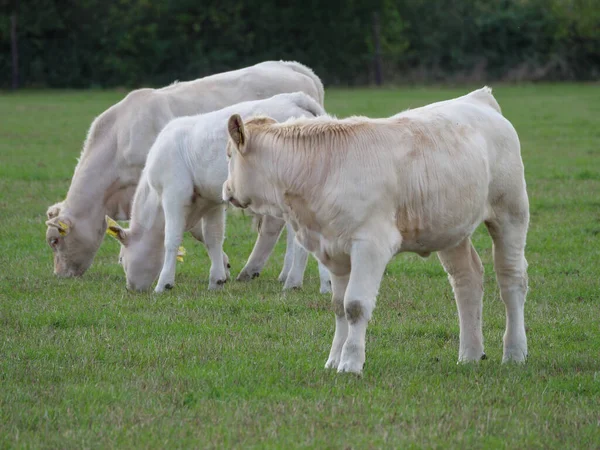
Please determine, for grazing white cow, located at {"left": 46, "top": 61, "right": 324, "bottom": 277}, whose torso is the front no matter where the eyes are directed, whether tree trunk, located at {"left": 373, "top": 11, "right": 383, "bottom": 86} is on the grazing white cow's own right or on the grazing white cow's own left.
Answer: on the grazing white cow's own right

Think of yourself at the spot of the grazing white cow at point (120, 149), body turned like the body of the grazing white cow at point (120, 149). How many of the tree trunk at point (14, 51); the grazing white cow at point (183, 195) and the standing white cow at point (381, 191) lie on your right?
1

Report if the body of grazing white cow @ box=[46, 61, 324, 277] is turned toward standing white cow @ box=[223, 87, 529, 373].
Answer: no

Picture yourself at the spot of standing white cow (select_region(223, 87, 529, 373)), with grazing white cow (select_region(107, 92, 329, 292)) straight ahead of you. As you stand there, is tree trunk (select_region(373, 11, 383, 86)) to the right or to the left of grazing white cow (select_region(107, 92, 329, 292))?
right

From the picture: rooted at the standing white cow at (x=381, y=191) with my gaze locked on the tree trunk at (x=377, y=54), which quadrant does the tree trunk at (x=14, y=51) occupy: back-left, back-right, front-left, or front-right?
front-left

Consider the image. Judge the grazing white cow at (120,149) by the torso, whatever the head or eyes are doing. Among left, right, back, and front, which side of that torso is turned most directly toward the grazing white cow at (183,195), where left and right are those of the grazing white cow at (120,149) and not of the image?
left

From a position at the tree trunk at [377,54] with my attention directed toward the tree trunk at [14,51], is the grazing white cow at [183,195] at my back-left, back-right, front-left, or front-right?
front-left

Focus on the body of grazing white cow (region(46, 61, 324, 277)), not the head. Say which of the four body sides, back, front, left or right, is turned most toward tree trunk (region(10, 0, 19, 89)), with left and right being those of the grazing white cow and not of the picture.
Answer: right

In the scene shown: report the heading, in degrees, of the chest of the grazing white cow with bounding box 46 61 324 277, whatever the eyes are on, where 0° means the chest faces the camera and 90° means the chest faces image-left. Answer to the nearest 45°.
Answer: approximately 90°

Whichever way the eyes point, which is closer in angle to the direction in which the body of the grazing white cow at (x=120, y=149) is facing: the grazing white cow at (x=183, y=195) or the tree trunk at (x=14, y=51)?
the tree trunk
